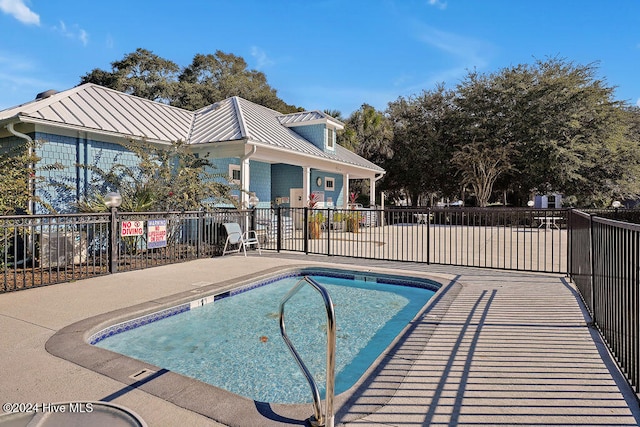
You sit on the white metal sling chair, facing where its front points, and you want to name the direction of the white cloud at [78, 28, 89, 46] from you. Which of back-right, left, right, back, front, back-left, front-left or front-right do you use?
back

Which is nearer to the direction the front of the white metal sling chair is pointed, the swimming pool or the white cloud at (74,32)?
the swimming pool

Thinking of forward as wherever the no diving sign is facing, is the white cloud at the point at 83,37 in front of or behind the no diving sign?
behind

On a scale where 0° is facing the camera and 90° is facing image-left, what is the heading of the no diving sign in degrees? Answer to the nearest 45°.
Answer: approximately 0°

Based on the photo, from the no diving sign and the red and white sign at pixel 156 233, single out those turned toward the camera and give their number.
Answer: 2

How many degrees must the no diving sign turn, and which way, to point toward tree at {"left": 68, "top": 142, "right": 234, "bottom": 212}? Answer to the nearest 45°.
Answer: approximately 180°

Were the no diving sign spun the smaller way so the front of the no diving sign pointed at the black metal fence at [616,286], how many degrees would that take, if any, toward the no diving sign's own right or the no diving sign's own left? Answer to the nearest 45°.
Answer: approximately 45° to the no diving sign's own left

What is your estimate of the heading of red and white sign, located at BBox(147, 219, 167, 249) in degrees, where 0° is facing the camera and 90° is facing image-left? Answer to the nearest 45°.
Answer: approximately 0°

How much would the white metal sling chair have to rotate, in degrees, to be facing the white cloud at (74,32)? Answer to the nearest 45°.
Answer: approximately 180°
